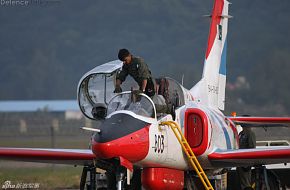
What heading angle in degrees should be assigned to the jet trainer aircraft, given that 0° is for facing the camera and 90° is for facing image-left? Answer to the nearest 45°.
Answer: approximately 45°
